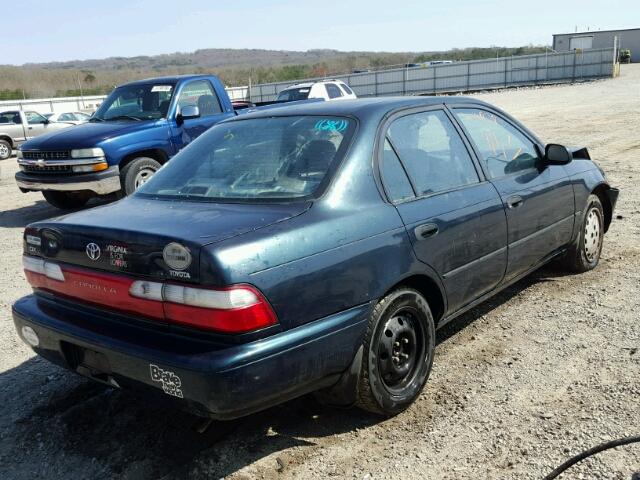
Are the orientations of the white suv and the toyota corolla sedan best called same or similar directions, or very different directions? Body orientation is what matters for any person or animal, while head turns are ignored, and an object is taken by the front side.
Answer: very different directions

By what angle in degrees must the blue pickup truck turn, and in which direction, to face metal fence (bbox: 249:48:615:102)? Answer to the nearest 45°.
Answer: approximately 180°

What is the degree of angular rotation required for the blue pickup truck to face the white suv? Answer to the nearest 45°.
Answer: approximately 180°

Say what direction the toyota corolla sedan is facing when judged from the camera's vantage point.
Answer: facing away from the viewer and to the right of the viewer

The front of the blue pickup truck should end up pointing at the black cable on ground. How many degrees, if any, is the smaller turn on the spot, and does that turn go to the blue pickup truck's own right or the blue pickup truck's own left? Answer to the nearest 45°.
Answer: approximately 45° to the blue pickup truck's own left

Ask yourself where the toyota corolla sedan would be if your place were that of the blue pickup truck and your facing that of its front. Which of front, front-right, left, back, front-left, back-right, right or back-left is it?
front-left

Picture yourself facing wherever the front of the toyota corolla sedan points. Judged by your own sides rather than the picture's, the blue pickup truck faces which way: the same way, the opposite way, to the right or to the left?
the opposite way

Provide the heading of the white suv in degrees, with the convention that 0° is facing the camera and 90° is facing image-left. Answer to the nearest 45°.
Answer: approximately 45°

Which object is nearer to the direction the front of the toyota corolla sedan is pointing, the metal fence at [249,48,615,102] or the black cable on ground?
the metal fence

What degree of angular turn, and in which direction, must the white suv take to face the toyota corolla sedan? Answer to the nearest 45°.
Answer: approximately 45° to its left

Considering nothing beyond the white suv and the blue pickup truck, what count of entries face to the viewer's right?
0

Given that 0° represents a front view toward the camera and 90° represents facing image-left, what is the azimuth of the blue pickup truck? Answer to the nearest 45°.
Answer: approximately 45°

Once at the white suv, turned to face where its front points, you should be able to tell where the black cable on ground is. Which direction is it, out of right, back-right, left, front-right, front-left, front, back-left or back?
front-left
